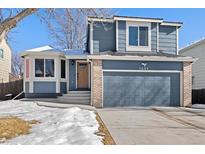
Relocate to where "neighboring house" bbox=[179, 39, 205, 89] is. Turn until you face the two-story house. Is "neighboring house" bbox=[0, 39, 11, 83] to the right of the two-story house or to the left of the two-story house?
right

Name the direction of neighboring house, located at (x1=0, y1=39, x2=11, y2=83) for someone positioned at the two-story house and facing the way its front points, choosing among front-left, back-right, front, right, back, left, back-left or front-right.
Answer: back-right

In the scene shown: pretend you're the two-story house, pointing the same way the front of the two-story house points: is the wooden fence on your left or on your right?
on your right

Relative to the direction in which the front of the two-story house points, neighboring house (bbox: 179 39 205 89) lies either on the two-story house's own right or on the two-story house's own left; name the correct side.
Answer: on the two-story house's own left

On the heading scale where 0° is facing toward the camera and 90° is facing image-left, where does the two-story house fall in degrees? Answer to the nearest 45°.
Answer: approximately 0°
